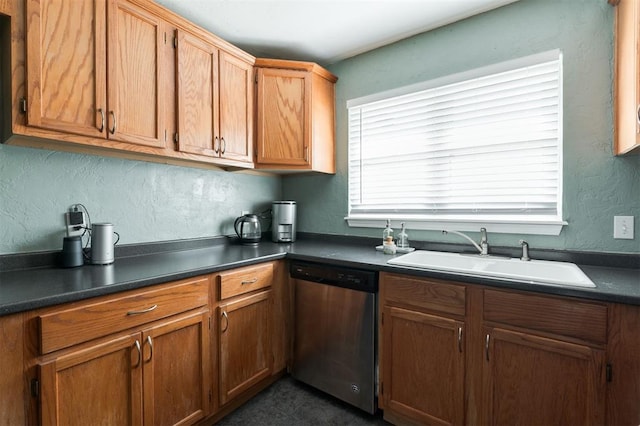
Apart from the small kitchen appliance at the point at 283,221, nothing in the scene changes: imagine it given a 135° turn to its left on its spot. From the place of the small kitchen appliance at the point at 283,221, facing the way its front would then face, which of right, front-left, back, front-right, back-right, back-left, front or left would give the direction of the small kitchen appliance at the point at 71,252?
back

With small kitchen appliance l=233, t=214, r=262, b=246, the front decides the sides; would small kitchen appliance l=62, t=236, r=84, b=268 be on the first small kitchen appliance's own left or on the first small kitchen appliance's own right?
on the first small kitchen appliance's own right

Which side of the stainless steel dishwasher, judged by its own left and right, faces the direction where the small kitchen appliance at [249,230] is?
right

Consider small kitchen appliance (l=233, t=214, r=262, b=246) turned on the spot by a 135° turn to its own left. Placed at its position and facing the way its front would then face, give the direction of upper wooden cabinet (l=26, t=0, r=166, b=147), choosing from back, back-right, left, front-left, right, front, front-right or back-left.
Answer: back-left

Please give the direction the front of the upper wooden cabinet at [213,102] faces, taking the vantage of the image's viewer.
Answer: facing the viewer and to the right of the viewer

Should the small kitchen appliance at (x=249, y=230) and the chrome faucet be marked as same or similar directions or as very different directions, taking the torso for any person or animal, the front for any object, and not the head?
very different directions

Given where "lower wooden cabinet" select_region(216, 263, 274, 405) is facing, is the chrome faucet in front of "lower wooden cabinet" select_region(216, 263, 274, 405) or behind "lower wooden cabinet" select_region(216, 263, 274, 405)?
in front

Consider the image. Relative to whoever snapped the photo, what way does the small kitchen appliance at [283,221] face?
facing the viewer

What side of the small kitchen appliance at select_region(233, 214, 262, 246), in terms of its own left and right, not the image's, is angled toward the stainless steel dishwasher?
front

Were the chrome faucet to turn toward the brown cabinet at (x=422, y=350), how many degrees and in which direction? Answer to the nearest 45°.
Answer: approximately 45° to its left

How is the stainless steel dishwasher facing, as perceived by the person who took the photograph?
facing the viewer and to the left of the viewer
